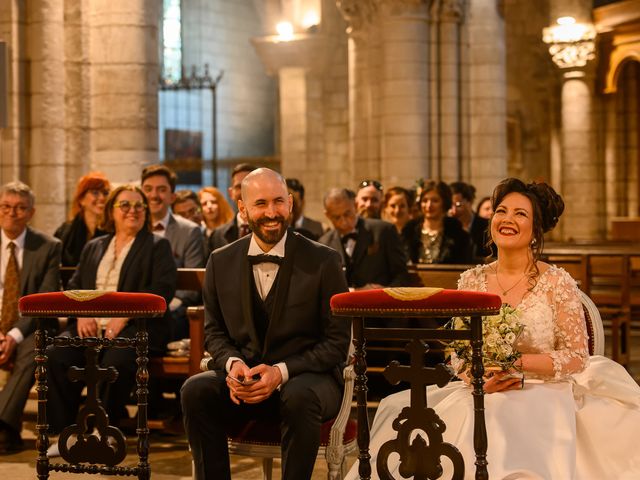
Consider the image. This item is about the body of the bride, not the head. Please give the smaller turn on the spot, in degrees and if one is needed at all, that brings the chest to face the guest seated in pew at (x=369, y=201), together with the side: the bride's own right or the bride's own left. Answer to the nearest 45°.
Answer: approximately 135° to the bride's own right

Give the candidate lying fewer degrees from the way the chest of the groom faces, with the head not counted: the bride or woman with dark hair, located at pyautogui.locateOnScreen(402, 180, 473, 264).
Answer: the bride

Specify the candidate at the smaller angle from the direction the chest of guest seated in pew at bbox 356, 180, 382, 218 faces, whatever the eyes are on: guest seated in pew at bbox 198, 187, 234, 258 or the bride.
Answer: the bride

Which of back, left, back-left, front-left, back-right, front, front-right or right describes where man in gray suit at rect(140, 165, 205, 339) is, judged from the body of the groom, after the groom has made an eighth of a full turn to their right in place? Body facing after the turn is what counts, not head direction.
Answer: back-right

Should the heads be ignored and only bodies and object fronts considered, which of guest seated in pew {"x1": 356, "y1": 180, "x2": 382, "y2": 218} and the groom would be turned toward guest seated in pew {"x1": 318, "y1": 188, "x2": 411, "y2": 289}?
guest seated in pew {"x1": 356, "y1": 180, "x2": 382, "y2": 218}

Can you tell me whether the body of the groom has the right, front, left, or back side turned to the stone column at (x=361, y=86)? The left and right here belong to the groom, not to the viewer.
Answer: back

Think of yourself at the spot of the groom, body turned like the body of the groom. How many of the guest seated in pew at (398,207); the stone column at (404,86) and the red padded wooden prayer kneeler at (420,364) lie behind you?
2

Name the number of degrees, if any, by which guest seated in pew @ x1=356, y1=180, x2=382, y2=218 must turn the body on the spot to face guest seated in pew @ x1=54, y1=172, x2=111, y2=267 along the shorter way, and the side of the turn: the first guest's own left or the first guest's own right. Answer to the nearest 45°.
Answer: approximately 45° to the first guest's own right

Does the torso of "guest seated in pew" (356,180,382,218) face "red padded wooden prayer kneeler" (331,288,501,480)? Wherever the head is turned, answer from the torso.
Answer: yes

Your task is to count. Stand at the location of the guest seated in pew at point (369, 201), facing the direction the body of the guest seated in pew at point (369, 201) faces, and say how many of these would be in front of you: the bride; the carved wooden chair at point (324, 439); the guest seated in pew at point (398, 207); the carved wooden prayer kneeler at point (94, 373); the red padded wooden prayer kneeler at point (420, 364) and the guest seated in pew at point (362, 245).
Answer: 5

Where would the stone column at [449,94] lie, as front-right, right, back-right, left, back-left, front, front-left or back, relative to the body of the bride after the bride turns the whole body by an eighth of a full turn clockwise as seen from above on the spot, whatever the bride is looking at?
right
